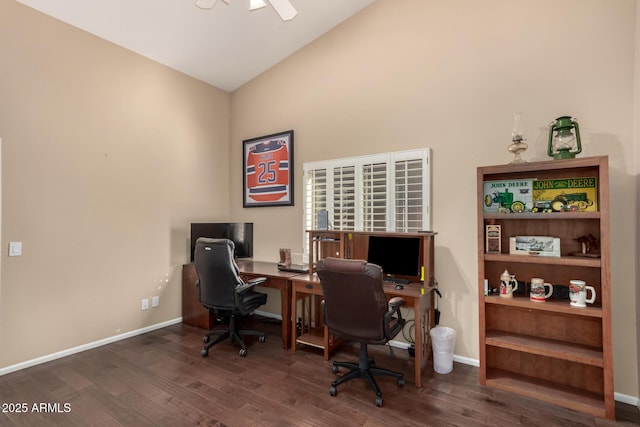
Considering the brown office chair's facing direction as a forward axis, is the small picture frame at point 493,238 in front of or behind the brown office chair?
in front

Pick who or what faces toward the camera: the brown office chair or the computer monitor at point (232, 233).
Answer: the computer monitor

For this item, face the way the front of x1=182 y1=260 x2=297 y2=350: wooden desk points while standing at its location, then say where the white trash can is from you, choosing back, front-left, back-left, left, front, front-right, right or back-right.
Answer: left

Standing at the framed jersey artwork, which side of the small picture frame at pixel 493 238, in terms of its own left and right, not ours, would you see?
right

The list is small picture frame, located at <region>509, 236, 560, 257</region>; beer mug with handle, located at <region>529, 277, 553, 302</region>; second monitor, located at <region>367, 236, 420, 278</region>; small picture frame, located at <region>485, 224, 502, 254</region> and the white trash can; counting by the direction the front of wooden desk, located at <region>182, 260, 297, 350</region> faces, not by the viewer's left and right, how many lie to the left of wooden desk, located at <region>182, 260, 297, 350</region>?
5

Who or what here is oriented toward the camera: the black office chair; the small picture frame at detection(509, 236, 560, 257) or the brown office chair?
the small picture frame

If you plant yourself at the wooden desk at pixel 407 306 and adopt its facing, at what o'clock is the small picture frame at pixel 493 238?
The small picture frame is roughly at 8 o'clock from the wooden desk.

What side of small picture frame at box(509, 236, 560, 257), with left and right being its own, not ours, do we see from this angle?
front

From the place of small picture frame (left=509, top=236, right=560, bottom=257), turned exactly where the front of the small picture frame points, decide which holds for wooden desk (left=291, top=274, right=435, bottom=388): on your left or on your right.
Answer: on your right

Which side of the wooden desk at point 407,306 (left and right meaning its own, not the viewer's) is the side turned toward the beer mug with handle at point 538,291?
left

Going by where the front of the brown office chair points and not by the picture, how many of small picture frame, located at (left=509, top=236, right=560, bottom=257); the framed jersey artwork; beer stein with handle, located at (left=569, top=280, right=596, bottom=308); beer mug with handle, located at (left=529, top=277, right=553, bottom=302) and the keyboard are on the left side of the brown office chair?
2

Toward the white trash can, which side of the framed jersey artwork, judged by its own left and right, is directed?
left

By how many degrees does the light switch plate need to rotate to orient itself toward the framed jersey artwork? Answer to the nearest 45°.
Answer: approximately 90° to its left

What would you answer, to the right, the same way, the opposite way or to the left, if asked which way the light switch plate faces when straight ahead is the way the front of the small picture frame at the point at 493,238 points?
to the left

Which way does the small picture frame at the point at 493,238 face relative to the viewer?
toward the camera

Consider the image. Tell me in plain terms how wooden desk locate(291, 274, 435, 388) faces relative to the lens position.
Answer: facing the viewer and to the left of the viewer

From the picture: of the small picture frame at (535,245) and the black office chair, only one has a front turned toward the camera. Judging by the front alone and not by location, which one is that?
the small picture frame
